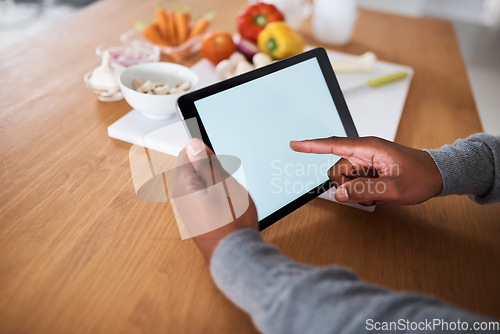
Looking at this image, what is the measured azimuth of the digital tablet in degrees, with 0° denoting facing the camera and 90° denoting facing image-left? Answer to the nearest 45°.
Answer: approximately 0°

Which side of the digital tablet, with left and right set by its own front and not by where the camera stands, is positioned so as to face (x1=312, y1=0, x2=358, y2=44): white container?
back

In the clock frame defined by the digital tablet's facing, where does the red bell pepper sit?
The red bell pepper is roughly at 6 o'clock from the digital tablet.
